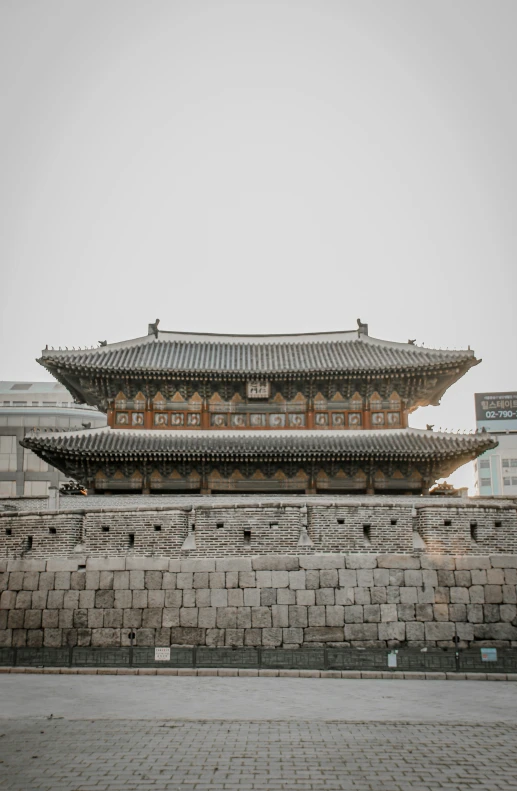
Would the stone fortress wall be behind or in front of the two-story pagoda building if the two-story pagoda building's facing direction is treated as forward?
in front

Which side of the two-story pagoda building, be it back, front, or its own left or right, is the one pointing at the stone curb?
front

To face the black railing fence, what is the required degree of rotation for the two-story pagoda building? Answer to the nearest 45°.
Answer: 0° — it already faces it

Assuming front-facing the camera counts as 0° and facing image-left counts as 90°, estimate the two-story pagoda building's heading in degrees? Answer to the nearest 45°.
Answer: approximately 0°
